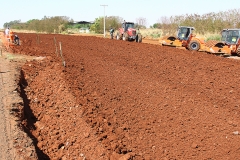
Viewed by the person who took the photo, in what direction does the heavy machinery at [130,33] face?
facing the viewer and to the right of the viewer

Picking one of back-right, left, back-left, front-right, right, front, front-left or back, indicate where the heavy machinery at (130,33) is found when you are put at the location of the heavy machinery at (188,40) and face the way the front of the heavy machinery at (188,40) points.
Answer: front-right

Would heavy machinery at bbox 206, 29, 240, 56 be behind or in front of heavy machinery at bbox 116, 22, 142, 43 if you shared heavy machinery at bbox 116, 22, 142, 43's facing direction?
in front

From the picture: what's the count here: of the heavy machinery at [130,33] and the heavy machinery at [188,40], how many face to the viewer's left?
1

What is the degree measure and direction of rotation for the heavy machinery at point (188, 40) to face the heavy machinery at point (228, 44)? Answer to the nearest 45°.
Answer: approximately 135° to its left

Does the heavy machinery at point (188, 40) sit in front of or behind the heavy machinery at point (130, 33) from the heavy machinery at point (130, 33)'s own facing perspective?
in front

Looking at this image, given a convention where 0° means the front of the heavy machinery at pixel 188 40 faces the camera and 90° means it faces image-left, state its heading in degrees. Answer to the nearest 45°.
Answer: approximately 90°
